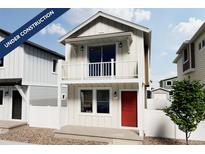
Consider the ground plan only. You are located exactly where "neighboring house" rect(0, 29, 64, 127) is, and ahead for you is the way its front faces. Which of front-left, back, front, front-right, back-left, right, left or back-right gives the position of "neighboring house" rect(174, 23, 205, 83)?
back-left

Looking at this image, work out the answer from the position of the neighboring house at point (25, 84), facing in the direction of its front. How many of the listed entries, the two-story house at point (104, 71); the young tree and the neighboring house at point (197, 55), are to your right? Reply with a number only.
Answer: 0

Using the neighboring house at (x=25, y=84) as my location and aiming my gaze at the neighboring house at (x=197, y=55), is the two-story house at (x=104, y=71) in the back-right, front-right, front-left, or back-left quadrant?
front-right

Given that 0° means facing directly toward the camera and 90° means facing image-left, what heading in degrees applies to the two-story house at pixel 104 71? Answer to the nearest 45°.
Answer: approximately 0°

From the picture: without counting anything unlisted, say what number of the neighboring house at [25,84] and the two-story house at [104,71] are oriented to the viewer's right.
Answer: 0

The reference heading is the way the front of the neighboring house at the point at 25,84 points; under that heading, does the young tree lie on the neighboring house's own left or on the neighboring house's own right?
on the neighboring house's own left

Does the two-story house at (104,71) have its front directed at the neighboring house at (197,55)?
no

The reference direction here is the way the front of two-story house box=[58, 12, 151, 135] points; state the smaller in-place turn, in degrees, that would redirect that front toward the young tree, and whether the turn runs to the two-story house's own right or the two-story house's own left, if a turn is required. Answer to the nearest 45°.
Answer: approximately 45° to the two-story house's own left

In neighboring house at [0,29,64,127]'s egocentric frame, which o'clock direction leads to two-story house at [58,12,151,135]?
The two-story house is roughly at 9 o'clock from the neighboring house.
